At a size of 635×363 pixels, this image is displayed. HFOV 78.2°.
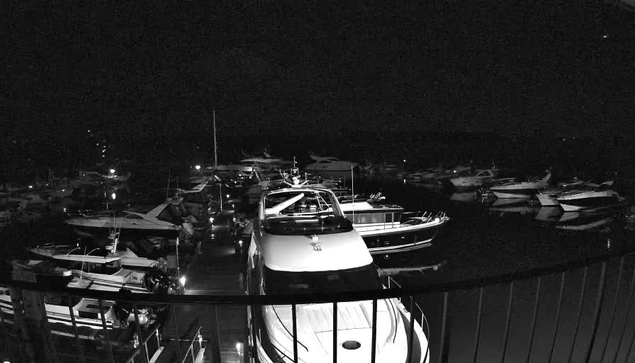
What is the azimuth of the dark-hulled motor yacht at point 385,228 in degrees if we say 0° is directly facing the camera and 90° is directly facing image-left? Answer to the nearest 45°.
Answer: approximately 270°

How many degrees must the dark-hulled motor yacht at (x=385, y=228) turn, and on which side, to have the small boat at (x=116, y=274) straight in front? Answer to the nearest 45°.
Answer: approximately 135° to its right

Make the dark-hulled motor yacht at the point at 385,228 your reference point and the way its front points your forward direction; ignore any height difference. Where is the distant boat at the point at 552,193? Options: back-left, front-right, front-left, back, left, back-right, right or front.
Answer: front-left

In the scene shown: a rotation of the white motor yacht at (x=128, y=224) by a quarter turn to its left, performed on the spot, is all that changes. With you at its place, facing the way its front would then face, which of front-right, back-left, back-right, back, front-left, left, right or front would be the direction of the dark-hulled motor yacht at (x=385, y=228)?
front-left

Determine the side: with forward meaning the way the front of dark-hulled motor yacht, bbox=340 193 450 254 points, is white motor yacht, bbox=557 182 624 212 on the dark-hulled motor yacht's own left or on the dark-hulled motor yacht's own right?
on the dark-hulled motor yacht's own left

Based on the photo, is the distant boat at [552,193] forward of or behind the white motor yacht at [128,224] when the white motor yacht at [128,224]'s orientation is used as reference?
behind

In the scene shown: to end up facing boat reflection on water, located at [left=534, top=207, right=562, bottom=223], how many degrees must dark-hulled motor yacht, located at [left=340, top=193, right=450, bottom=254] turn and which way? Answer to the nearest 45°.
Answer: approximately 45° to its left

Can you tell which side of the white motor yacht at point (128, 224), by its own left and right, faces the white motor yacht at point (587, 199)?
back

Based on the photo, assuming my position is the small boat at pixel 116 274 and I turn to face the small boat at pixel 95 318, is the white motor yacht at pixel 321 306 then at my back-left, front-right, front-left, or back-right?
front-left

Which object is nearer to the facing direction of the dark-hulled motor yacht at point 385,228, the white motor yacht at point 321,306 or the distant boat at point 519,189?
the distant boat

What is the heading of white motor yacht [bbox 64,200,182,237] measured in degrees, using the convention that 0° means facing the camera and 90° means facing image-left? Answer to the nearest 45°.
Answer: approximately 90°

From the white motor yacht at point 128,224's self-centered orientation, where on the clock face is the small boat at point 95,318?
The small boat is roughly at 9 o'clock from the white motor yacht.
